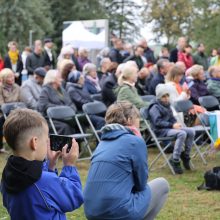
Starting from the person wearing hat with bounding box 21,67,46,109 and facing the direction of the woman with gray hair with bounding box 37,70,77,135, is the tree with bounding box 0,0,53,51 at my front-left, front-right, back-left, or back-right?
back-left

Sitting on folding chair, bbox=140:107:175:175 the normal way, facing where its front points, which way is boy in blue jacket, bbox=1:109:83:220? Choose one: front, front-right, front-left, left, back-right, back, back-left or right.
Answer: right

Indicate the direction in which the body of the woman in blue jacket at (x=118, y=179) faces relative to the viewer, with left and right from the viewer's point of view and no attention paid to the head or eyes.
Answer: facing away from the viewer and to the right of the viewer

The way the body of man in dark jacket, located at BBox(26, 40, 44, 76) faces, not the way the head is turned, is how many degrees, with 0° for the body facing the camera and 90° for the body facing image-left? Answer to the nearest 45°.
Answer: approximately 315°

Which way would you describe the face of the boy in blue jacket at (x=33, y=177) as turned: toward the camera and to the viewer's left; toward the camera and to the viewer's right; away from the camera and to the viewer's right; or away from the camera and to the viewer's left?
away from the camera and to the viewer's right

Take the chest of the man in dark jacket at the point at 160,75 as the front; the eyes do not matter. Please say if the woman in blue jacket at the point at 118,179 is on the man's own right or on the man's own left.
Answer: on the man's own right

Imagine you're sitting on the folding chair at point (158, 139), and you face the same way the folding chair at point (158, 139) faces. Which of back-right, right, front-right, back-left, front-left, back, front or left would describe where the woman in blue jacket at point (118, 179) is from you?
right
